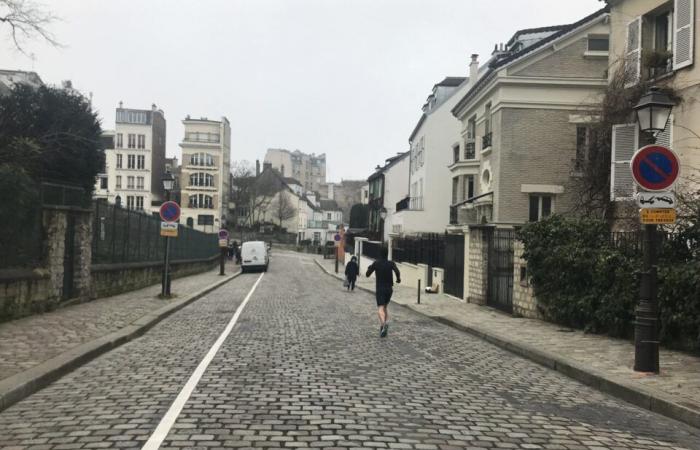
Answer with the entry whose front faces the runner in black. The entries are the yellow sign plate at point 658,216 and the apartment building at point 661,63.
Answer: the apartment building

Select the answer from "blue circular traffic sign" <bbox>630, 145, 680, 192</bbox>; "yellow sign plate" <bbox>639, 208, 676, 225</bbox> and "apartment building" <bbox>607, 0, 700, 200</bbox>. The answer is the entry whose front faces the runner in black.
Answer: the apartment building

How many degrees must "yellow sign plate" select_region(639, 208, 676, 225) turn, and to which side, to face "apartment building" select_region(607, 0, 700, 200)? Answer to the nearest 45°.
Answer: approximately 180°

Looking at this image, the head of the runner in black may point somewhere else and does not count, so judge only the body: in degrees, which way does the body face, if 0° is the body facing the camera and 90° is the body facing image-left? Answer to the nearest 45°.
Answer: approximately 180°

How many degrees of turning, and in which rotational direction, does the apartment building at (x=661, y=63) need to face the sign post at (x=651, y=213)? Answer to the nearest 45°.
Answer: approximately 45° to its left

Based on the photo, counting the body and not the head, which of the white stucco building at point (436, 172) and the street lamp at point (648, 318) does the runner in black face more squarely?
the white stucco building

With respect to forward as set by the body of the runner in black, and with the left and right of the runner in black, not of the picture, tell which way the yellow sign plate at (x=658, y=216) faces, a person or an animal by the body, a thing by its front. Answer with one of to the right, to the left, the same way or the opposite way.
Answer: the opposite way

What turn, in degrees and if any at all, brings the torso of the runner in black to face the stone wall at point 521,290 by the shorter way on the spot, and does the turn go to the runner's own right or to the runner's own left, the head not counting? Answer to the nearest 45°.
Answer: approximately 45° to the runner's own right

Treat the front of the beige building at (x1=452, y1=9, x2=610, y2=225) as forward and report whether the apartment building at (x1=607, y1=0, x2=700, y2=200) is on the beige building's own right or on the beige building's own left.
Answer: on the beige building's own left

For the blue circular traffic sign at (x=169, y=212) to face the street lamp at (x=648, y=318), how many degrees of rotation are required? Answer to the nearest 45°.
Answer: approximately 45° to its left
